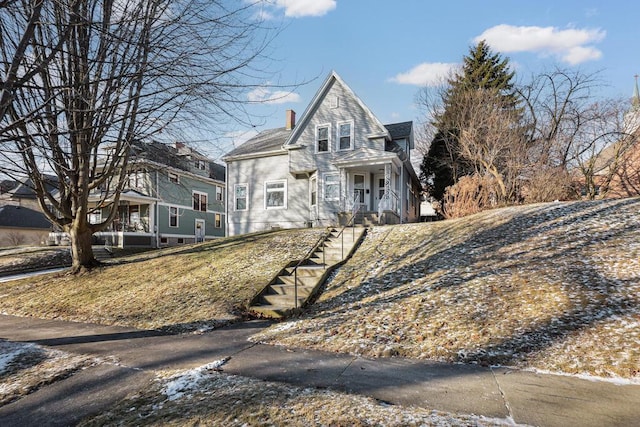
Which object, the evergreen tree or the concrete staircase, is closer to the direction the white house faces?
the concrete staircase

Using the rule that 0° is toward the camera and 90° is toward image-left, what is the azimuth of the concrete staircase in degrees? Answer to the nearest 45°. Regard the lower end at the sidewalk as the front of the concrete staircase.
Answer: approximately 45°

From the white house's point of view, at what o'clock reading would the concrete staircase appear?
The concrete staircase is roughly at 12 o'clock from the white house.

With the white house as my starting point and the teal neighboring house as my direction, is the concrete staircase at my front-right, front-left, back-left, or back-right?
back-left

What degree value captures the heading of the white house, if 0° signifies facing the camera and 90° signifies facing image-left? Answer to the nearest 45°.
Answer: approximately 0°

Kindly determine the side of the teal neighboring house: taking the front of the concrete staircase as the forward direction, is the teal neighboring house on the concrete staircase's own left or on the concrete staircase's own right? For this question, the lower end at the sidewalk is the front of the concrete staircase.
on the concrete staircase's own right

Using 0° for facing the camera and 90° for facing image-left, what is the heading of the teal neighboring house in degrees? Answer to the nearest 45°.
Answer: approximately 45°

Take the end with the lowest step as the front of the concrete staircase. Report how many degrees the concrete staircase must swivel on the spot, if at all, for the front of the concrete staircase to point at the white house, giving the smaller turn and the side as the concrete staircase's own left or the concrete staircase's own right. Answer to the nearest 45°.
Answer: approximately 135° to the concrete staircase's own right

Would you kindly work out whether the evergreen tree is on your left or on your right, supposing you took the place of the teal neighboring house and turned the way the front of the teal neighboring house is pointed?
on your left

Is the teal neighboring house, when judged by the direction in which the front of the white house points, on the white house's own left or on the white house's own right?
on the white house's own right
